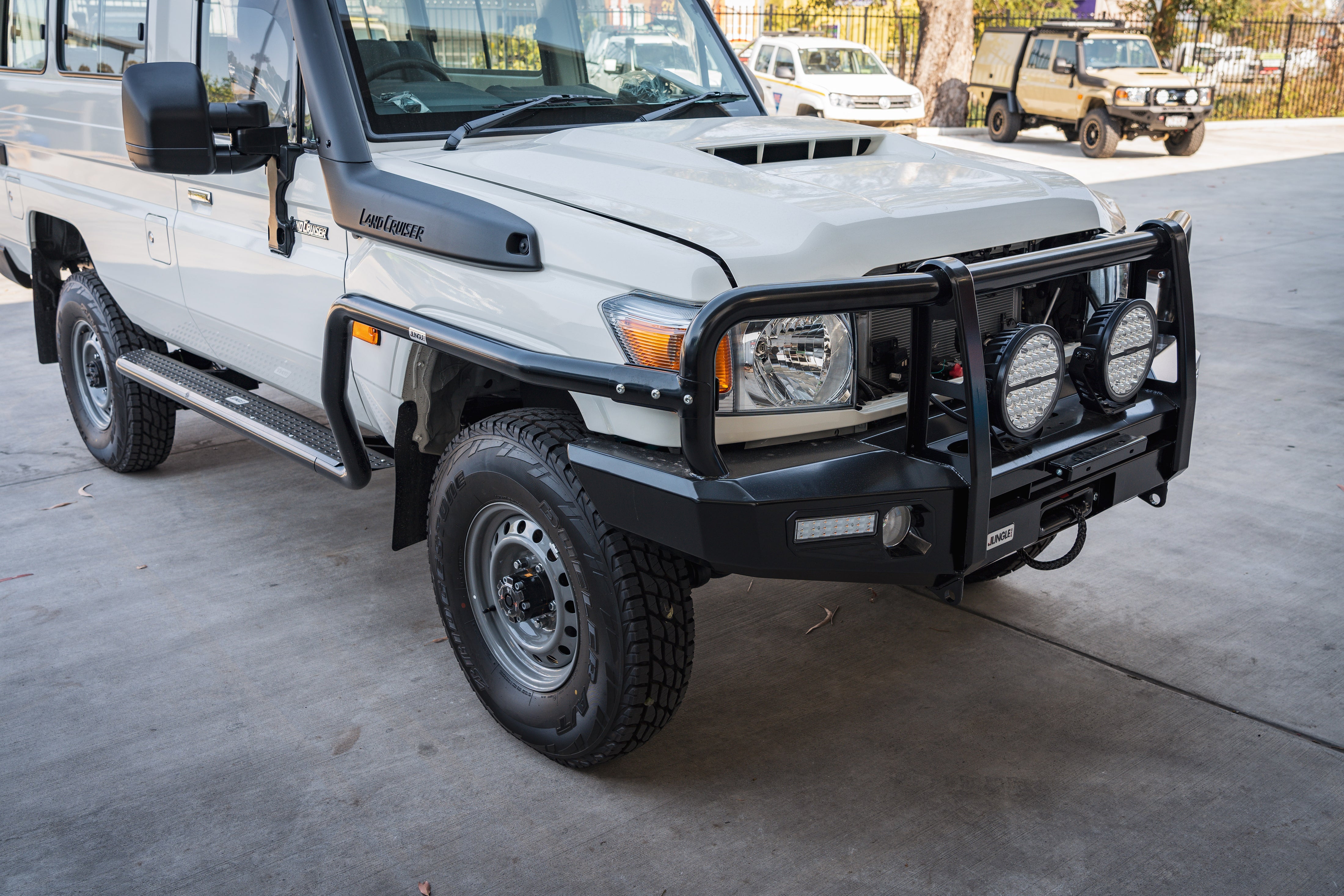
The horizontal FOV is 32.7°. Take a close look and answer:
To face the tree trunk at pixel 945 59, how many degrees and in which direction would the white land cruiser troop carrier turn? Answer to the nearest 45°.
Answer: approximately 135° to its left

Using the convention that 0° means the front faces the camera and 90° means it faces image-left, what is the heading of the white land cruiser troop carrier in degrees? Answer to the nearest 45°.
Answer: approximately 315°

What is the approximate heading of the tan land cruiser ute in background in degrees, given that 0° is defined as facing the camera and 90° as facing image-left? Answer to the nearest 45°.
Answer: approximately 315°

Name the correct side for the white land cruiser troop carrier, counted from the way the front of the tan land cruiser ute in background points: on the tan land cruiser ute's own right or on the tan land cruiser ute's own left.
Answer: on the tan land cruiser ute's own right

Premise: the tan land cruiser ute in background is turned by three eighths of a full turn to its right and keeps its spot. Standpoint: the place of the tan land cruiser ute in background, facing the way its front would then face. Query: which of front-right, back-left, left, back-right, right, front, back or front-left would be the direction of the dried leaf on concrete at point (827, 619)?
left

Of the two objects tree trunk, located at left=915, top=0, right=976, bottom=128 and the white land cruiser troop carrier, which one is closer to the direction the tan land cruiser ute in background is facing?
the white land cruiser troop carrier

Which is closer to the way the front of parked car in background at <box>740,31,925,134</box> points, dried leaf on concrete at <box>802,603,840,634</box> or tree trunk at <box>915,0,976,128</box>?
the dried leaf on concrete

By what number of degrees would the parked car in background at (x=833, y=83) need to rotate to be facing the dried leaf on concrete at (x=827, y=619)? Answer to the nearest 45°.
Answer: approximately 45° to its right
